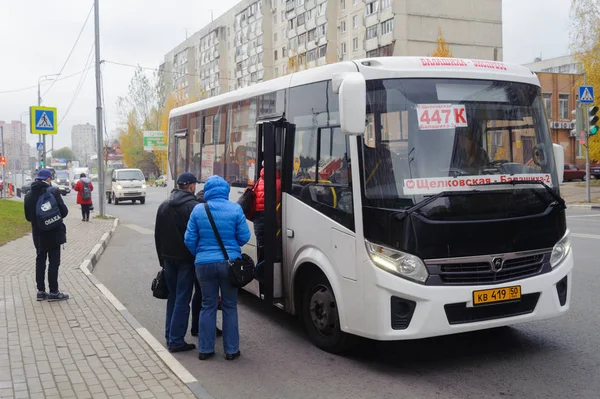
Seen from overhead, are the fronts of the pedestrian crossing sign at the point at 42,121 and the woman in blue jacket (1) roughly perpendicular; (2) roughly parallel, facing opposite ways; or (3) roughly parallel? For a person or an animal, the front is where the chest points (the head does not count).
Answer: roughly parallel, facing opposite ways

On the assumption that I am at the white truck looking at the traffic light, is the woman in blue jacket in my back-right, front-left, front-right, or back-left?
front-right

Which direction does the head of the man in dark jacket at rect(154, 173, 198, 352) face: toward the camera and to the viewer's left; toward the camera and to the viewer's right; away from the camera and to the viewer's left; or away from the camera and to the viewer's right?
away from the camera and to the viewer's right

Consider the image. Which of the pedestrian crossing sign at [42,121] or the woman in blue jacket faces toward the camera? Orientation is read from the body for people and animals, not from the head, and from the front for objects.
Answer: the pedestrian crossing sign

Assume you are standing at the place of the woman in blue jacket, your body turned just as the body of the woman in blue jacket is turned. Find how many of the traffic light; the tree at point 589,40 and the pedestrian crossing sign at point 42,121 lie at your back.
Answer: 0

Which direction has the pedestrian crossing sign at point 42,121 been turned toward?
toward the camera

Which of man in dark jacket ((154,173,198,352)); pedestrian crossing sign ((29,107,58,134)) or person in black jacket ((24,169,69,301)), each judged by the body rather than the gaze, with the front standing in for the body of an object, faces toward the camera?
the pedestrian crossing sign

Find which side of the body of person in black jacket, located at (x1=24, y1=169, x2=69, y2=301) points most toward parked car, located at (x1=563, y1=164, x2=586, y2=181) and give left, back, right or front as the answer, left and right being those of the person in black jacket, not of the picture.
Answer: front

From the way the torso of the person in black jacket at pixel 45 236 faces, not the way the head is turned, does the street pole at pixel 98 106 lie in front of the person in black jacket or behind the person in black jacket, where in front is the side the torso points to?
in front

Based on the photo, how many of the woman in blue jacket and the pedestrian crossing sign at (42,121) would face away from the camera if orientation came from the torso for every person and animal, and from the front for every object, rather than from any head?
1

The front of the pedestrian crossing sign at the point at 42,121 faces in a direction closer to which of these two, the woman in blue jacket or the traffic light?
the woman in blue jacket

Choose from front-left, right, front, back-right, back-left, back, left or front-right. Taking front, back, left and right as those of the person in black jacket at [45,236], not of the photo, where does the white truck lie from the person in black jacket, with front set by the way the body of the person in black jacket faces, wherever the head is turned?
front-left

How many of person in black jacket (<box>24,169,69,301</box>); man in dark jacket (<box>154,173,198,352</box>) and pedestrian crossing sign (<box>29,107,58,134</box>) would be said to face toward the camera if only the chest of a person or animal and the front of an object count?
1

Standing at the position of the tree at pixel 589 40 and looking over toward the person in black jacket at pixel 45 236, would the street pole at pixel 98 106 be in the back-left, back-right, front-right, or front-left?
front-right

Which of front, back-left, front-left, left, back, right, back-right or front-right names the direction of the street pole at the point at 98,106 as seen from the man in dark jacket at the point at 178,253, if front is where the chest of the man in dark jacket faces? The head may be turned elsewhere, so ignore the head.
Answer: front-left

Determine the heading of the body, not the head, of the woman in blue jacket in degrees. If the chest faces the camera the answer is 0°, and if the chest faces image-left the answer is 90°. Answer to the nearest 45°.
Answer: approximately 180°

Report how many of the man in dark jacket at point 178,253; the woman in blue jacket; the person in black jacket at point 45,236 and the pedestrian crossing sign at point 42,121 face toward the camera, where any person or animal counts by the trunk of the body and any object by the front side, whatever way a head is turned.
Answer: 1

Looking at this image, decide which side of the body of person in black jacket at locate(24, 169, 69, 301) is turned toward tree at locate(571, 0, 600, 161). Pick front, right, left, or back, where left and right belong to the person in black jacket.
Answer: front

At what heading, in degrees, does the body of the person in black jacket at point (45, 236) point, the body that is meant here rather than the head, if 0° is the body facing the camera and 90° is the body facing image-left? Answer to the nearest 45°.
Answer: approximately 225°
